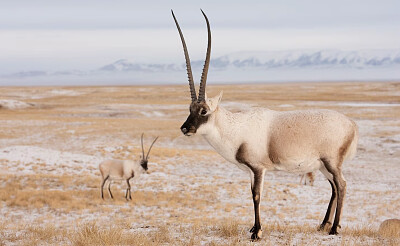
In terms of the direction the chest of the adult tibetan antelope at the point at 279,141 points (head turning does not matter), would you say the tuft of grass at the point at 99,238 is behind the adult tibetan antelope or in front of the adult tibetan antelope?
in front

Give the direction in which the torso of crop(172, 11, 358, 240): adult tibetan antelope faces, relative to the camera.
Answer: to the viewer's left
